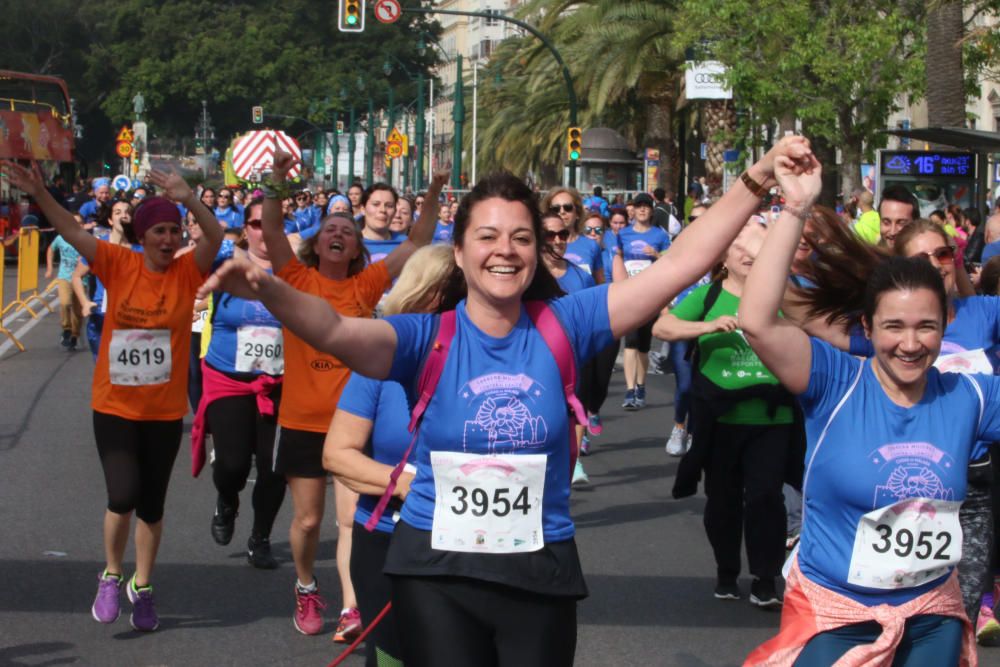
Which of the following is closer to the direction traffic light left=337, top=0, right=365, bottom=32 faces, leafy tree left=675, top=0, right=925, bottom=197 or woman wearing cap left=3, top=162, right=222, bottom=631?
the woman wearing cap

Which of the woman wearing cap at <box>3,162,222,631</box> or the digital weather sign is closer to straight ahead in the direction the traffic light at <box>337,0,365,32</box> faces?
the woman wearing cap

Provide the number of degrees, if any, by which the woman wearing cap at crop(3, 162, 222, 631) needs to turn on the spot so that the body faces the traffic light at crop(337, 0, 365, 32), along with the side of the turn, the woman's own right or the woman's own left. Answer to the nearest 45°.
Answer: approximately 180°

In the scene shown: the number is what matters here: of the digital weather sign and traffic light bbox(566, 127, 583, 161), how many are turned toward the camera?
2

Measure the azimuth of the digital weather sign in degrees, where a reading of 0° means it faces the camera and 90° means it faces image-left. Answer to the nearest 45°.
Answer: approximately 0°

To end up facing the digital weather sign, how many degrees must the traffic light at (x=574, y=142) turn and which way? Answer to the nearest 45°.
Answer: approximately 45° to its left
